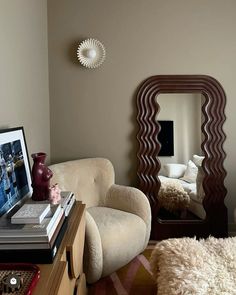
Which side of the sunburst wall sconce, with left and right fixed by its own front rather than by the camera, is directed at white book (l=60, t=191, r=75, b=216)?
front

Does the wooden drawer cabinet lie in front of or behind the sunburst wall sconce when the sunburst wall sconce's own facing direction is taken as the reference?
in front

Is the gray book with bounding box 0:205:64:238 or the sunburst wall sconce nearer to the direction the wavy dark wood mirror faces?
the gray book

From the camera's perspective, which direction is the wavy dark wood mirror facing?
toward the camera

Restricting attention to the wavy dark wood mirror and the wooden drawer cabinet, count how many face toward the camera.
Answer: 1

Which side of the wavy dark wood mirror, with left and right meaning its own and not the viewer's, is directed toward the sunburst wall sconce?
right

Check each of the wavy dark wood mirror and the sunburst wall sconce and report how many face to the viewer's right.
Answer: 0

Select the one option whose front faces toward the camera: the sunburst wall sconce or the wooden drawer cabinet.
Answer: the sunburst wall sconce

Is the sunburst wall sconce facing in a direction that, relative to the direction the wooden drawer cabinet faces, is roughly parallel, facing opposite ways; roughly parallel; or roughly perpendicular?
roughly perpendicular

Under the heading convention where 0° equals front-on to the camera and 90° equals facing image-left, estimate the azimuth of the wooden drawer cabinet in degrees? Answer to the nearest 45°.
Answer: approximately 270°

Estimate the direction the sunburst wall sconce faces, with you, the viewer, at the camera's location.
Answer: facing the viewer

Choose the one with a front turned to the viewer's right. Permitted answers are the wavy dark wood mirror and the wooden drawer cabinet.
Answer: the wooden drawer cabinet

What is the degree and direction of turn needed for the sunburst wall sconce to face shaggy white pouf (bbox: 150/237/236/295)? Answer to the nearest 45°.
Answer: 0° — it already faces it

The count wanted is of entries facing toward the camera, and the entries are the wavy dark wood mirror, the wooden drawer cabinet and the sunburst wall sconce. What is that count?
2

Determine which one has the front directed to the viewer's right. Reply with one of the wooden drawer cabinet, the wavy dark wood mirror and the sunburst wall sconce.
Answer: the wooden drawer cabinet

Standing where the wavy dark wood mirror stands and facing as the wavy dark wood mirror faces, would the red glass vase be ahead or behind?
ahead
